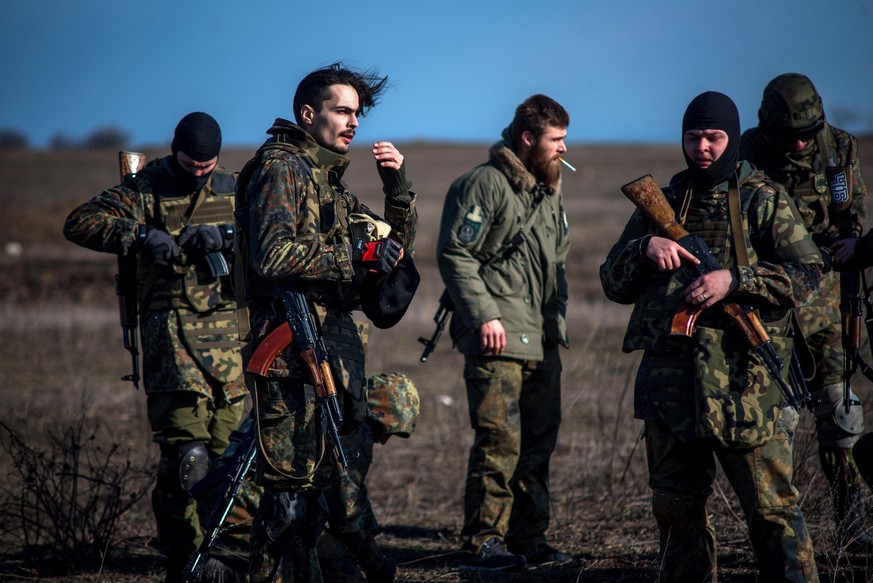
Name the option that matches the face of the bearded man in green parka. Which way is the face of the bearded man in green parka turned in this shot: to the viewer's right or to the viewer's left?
to the viewer's right

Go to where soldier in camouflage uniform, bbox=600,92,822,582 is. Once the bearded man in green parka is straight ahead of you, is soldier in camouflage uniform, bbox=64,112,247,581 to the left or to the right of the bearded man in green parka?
left

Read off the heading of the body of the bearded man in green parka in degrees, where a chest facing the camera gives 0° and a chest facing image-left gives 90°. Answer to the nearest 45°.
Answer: approximately 315°

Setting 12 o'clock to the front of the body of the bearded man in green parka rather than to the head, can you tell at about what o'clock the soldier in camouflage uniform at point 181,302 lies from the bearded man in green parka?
The soldier in camouflage uniform is roughly at 4 o'clock from the bearded man in green parka.

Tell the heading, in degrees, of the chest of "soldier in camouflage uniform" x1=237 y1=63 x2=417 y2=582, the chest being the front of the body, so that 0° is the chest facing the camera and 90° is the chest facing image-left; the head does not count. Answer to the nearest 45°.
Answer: approximately 315°

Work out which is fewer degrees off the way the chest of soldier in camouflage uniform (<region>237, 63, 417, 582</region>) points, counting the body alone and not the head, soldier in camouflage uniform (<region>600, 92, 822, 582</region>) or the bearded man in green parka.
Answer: the soldier in camouflage uniform

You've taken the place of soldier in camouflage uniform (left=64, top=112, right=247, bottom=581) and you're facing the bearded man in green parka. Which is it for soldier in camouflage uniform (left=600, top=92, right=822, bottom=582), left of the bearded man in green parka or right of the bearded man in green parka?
right

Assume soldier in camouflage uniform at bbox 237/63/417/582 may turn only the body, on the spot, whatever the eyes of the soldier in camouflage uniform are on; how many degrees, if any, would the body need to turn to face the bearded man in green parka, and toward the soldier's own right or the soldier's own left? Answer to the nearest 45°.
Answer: approximately 90° to the soldier's own left
